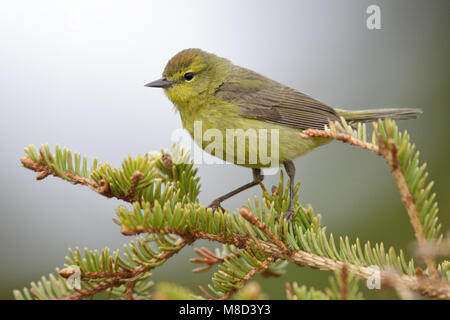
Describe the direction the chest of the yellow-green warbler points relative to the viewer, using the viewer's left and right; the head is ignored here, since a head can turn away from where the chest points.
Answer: facing to the left of the viewer
